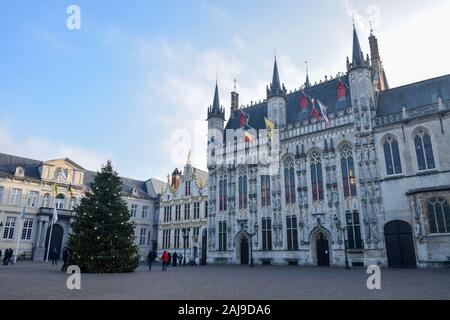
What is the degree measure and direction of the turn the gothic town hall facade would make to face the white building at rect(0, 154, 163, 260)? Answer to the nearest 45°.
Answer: approximately 45° to its right

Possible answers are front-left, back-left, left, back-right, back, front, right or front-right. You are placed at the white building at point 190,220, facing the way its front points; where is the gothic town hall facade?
left

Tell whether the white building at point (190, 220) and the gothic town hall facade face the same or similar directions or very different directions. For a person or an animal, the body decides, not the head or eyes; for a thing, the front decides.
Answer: same or similar directions

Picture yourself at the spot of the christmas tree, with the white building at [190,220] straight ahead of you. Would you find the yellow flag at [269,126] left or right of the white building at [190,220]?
right

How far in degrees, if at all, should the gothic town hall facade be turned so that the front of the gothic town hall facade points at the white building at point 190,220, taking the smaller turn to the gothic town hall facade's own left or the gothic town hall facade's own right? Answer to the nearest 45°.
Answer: approximately 90° to the gothic town hall facade's own right

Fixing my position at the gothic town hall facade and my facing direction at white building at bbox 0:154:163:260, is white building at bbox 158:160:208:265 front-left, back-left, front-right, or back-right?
front-right

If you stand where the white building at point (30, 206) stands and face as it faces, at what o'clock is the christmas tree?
The christmas tree is roughly at 1 o'clock from the white building.

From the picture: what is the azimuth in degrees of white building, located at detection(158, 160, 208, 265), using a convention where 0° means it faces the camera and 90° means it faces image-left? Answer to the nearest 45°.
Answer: approximately 45°

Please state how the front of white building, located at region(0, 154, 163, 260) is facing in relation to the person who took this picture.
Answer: facing the viewer and to the right of the viewer

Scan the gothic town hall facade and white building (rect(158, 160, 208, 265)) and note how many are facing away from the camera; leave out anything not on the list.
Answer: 0

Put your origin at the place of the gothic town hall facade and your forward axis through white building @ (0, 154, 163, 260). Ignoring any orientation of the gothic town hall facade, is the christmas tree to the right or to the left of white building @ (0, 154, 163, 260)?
left

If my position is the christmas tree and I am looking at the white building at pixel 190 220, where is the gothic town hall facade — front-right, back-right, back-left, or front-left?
front-right

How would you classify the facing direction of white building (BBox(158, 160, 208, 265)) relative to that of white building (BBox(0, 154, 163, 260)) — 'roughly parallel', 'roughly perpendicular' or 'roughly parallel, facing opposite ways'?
roughly perpendicular

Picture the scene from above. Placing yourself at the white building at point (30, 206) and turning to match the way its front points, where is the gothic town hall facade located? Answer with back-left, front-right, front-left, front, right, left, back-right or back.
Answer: front

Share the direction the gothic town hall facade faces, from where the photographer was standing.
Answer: facing the viewer and to the left of the viewer

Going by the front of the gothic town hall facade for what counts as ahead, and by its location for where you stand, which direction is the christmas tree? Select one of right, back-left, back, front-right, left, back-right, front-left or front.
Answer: front

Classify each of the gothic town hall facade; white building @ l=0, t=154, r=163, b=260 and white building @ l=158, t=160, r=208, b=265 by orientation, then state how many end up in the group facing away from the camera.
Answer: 0

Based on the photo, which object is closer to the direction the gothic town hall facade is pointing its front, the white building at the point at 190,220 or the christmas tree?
the christmas tree
